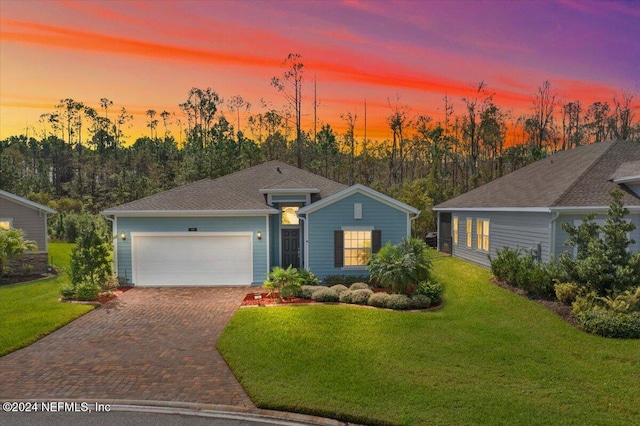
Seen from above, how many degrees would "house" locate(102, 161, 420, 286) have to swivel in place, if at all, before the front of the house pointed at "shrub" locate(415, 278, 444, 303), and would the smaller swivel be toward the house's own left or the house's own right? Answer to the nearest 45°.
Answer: approximately 45° to the house's own left

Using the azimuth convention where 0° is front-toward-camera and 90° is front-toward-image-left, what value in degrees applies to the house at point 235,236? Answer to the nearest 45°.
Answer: approximately 0°

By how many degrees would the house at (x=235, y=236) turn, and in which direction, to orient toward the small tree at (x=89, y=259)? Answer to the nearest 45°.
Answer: approximately 90° to its right

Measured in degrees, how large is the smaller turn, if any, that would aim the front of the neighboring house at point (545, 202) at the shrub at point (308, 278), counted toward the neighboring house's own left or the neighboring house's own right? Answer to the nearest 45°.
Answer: approximately 90° to the neighboring house's own right

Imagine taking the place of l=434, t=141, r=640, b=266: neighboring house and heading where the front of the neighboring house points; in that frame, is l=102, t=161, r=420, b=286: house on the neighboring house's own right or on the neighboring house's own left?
on the neighboring house's own right

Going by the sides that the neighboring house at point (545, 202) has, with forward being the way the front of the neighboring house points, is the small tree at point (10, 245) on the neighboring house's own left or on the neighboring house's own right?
on the neighboring house's own right

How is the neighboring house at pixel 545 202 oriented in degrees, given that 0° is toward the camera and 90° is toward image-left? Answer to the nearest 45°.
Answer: approximately 315°
